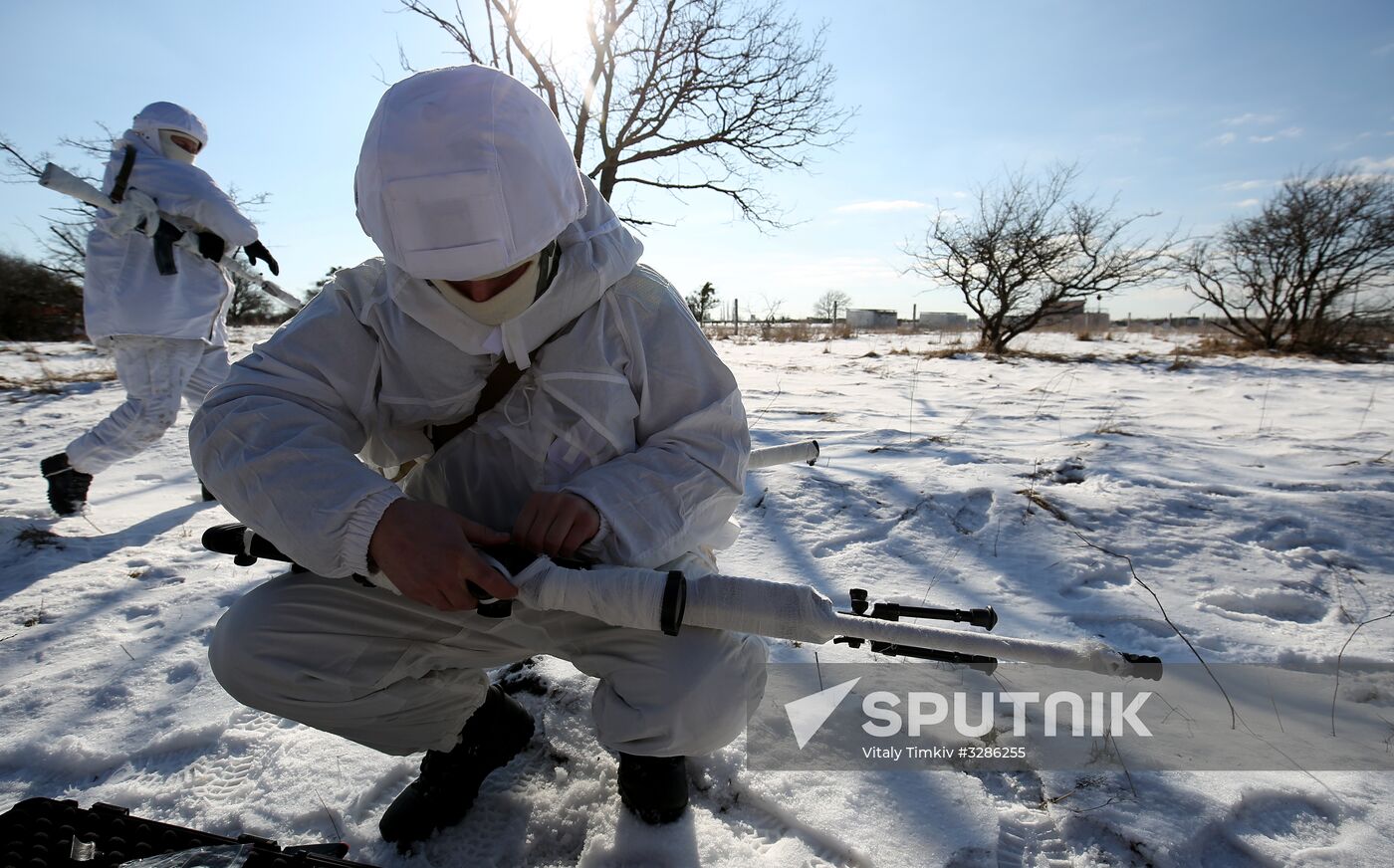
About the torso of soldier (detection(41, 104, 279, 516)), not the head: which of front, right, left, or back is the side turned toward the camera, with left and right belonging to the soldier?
right

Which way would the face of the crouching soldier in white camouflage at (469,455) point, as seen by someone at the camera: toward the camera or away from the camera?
toward the camera

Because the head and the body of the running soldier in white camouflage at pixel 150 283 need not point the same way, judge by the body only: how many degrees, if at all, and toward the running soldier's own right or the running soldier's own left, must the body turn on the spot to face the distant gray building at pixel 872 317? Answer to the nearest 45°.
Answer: approximately 45° to the running soldier's own left

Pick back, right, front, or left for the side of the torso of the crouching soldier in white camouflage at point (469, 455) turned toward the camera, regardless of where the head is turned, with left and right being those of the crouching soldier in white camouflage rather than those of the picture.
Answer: front

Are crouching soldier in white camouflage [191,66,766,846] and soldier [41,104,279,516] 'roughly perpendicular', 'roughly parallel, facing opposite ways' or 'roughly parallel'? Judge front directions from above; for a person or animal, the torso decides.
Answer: roughly perpendicular

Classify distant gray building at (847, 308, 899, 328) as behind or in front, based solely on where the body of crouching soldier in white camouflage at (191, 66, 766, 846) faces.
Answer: behind

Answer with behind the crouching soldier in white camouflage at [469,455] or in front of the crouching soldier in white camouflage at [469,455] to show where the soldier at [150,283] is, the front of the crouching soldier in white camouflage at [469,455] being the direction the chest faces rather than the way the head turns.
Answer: behind

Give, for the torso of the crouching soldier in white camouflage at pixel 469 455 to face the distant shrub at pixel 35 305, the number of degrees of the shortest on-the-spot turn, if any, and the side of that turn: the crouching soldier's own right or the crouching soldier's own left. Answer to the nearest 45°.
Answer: approximately 135° to the crouching soldier's own right

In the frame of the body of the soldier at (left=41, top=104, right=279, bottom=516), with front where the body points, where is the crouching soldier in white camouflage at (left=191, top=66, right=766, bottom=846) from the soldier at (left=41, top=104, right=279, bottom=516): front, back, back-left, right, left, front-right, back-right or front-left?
right

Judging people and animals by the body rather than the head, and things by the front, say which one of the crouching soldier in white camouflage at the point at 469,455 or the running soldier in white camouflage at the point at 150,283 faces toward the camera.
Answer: the crouching soldier in white camouflage at the point at 469,455
